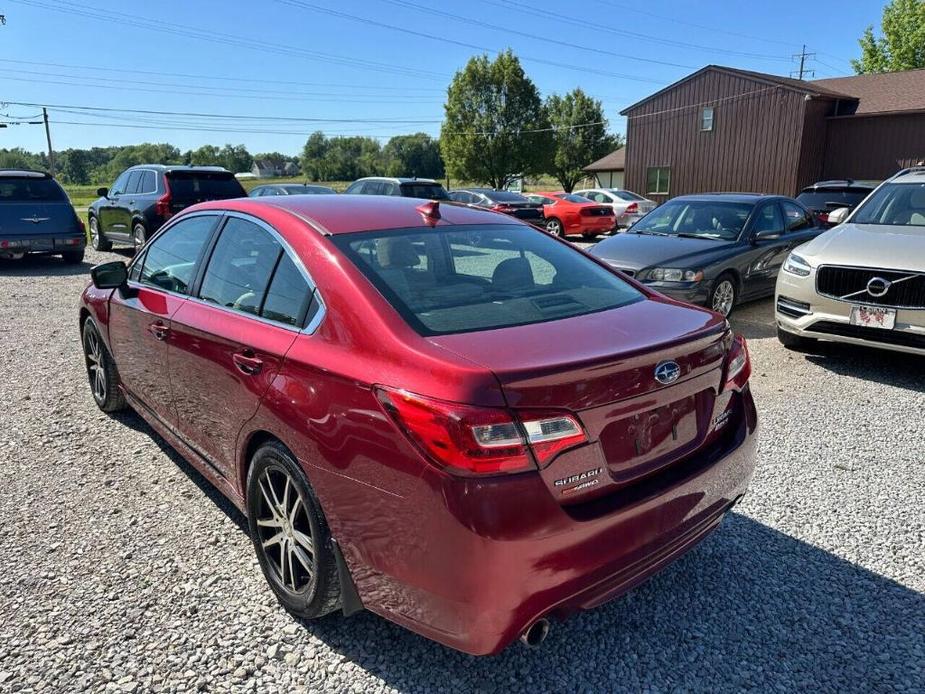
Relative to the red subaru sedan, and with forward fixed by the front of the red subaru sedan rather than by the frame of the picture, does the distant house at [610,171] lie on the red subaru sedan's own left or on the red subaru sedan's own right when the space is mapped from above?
on the red subaru sedan's own right

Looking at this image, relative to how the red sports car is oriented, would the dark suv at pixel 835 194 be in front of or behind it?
behind

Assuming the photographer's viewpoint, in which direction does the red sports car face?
facing away from the viewer and to the left of the viewer

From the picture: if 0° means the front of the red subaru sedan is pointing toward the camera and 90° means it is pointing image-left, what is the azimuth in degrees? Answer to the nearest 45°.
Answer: approximately 135°

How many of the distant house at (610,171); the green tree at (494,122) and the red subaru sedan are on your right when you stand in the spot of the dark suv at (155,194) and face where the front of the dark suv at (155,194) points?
2

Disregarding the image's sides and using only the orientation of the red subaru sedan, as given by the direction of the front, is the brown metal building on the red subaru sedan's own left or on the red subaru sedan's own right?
on the red subaru sedan's own right

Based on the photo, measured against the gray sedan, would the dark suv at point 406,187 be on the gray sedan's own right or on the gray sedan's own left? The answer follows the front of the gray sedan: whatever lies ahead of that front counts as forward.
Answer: on the gray sedan's own right

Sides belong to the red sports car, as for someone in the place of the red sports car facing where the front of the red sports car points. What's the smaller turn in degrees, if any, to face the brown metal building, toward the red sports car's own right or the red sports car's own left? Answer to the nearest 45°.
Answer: approximately 90° to the red sports car's own right

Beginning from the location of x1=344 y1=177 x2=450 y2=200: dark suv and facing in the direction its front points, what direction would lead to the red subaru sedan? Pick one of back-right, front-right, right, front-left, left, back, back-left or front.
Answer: back-left
